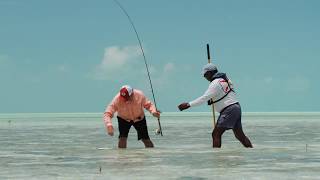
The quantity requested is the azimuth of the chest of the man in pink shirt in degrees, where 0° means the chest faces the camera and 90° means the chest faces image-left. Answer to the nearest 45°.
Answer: approximately 0°
